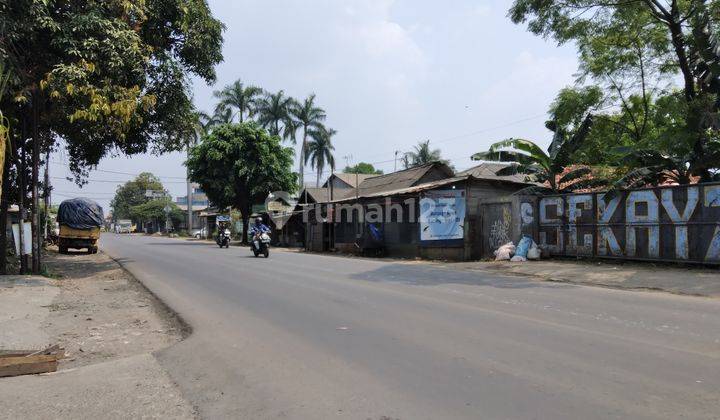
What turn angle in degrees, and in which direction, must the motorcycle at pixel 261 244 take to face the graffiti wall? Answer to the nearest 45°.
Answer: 0° — it already faces it

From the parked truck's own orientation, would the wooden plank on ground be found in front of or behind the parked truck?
behind

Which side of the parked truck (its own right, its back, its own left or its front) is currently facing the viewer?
back

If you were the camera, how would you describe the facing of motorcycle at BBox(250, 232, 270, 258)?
facing the viewer and to the right of the viewer

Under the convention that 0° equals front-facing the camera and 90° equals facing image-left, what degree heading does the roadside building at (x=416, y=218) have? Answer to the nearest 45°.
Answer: approximately 45°

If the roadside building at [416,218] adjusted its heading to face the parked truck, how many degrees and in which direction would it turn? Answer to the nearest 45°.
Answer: approximately 45° to its right

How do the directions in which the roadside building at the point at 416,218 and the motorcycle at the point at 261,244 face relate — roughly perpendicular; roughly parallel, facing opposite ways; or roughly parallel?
roughly perpendicular

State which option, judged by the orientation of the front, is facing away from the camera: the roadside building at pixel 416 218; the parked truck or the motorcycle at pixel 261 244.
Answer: the parked truck

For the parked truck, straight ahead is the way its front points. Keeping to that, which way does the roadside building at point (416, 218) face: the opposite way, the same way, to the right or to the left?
to the left

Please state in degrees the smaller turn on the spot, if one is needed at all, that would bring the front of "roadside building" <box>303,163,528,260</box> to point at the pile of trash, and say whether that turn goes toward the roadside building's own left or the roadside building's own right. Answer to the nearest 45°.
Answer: approximately 90° to the roadside building's own left

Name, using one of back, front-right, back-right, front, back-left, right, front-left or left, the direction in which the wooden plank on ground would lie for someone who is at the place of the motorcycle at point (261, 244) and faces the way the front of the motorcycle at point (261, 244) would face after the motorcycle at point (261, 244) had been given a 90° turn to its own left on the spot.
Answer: back-right

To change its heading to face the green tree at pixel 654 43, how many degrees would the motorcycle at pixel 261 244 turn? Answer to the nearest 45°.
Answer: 0° — it already faces it

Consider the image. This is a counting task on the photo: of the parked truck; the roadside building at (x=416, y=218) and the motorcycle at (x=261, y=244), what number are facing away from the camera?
1

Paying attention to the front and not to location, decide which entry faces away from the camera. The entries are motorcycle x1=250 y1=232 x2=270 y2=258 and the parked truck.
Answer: the parked truck
